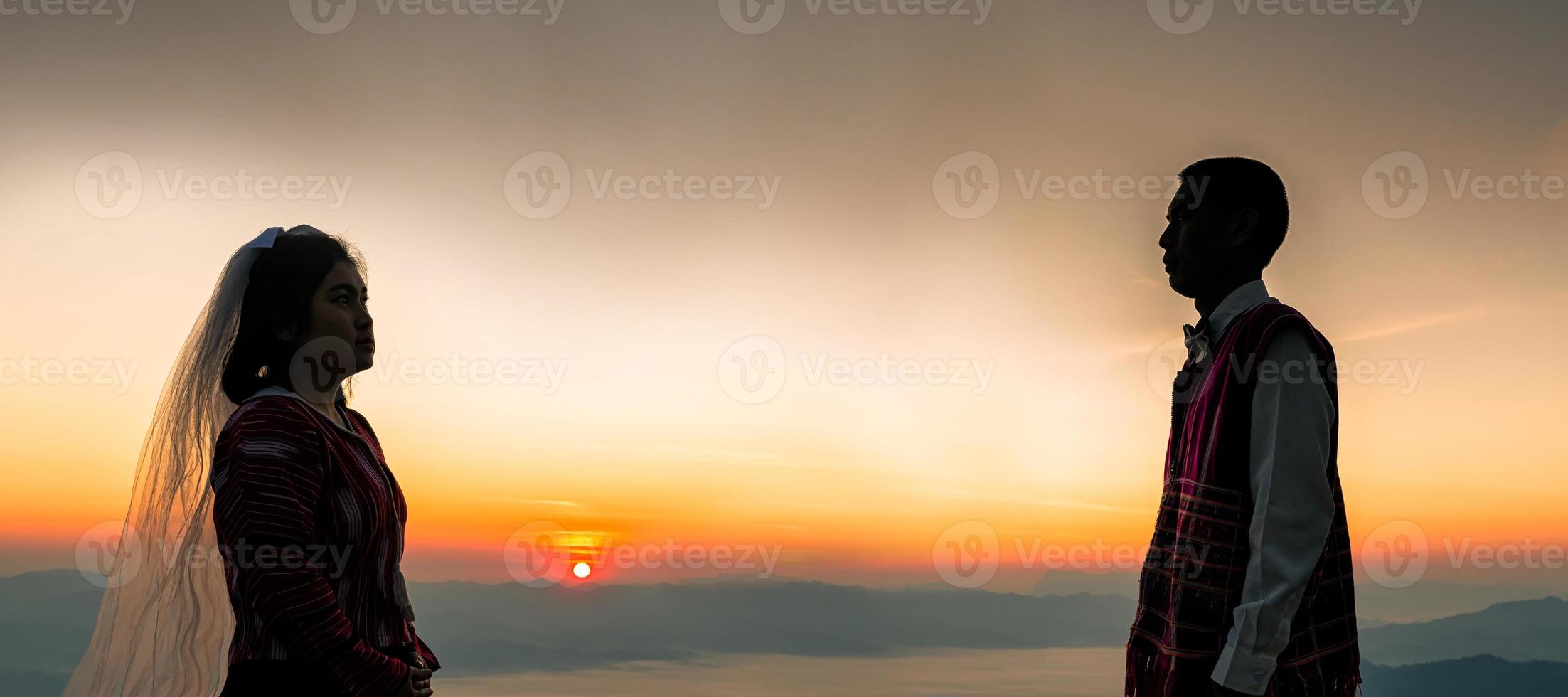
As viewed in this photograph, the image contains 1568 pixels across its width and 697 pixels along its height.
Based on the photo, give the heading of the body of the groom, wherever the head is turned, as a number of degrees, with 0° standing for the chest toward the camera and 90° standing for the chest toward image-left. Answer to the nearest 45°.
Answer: approximately 90°

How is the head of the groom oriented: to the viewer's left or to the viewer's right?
to the viewer's left
